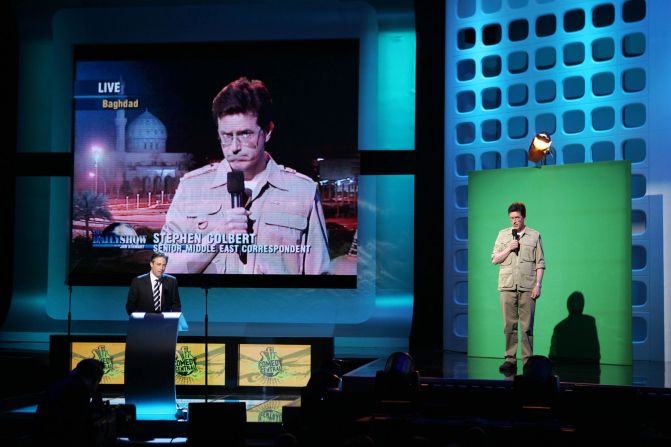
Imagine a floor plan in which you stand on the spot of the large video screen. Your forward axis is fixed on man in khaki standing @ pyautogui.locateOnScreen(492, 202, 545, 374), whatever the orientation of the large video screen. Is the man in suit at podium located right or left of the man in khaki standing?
right

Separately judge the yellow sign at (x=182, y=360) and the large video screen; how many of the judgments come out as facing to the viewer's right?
0

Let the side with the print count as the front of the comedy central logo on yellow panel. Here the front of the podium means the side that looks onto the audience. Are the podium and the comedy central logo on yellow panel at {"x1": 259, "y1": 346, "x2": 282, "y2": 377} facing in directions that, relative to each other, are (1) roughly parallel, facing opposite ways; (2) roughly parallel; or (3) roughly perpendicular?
roughly parallel

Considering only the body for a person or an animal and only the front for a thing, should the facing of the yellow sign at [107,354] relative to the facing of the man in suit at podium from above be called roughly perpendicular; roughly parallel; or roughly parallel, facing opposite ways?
roughly parallel

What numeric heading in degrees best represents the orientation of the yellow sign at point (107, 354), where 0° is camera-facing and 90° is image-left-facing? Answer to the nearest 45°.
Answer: approximately 0°

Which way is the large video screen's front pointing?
toward the camera

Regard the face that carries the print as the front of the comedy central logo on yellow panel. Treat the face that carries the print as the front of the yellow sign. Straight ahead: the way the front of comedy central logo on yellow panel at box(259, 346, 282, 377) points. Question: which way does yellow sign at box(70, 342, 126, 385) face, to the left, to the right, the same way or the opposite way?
the same way

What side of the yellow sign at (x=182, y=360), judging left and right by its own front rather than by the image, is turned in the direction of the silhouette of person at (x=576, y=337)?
left

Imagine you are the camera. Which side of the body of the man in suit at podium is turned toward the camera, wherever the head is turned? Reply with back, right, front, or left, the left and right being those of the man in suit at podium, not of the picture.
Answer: front

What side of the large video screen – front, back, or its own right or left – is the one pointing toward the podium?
front

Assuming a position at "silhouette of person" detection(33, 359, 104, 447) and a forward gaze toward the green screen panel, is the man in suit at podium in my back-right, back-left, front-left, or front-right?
front-left

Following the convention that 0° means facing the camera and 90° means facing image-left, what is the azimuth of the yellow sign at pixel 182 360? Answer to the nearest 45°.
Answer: approximately 0°

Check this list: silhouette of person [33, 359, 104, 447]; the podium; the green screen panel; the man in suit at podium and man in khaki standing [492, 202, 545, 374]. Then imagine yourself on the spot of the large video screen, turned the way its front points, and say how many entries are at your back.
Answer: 0

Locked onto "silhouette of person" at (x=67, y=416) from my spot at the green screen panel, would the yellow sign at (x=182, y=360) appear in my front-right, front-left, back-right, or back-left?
front-right
